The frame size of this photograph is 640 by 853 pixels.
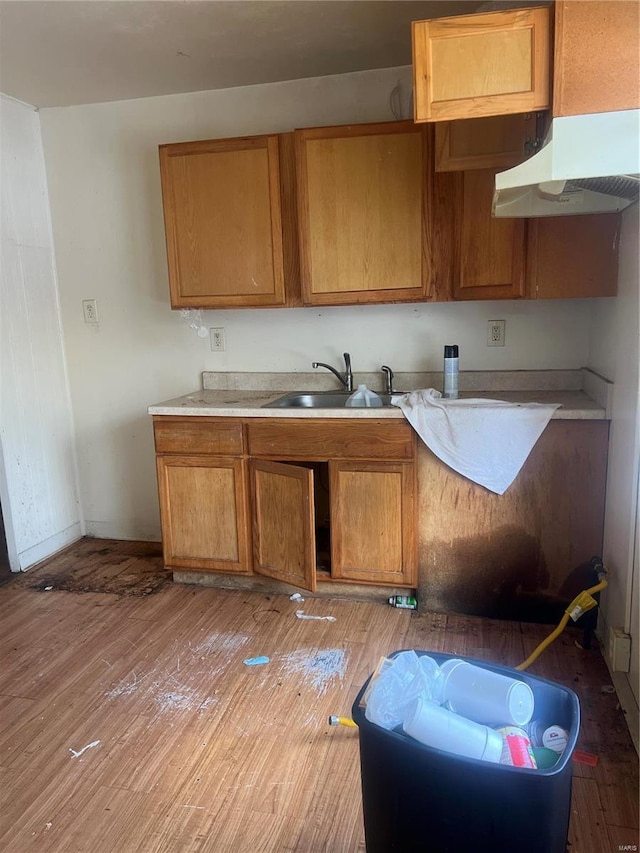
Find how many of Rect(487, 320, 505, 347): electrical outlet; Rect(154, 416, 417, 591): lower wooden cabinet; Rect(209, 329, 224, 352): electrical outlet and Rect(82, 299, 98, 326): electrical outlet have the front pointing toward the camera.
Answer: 4

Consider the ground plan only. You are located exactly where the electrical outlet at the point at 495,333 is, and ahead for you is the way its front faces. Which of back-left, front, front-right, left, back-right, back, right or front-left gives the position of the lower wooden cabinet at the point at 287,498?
front-right

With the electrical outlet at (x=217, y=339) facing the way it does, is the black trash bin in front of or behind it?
in front

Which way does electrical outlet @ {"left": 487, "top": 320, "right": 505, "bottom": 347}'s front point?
toward the camera

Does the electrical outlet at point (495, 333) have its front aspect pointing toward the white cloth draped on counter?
yes

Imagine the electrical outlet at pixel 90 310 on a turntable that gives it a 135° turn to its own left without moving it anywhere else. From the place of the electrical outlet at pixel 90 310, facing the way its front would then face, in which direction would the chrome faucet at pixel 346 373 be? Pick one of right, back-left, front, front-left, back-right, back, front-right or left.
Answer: right

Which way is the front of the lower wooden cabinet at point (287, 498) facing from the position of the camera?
facing the viewer

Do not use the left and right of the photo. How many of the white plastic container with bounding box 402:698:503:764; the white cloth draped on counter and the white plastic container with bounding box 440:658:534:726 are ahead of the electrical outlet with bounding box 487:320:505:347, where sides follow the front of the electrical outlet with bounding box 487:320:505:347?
3

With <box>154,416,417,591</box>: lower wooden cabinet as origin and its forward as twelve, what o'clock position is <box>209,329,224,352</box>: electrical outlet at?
The electrical outlet is roughly at 5 o'clock from the lower wooden cabinet.

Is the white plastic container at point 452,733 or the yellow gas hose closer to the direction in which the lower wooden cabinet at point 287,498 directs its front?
the white plastic container

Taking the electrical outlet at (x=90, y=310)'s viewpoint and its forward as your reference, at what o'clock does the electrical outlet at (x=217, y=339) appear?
the electrical outlet at (x=217, y=339) is roughly at 10 o'clock from the electrical outlet at (x=90, y=310).

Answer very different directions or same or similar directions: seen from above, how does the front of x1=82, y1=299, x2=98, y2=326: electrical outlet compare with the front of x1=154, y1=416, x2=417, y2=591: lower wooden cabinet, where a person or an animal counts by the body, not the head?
same or similar directions

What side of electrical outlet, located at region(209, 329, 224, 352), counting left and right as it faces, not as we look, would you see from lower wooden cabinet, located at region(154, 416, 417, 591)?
front

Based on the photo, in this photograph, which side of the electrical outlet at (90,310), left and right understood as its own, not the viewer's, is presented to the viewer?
front

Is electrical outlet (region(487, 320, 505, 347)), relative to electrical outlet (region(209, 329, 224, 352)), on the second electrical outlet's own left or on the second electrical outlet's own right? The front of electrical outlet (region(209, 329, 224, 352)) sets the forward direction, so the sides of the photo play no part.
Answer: on the second electrical outlet's own left

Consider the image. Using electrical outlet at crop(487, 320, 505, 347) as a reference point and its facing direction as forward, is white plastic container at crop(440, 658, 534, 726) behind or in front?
in front
